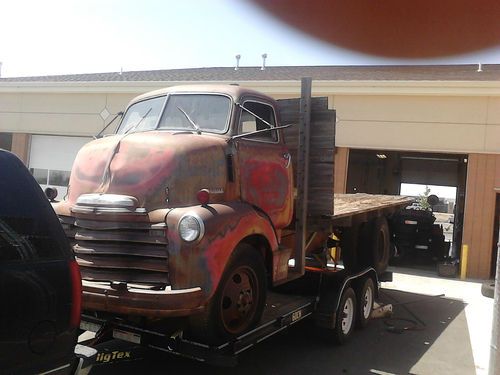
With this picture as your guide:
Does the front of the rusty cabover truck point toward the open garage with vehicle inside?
no

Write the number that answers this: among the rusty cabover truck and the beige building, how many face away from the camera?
0

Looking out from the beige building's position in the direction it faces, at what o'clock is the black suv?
The black suv is roughly at 1 o'clock from the beige building.

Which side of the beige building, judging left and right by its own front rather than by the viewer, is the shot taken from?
front

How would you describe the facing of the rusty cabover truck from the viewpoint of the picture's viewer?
facing the viewer and to the left of the viewer

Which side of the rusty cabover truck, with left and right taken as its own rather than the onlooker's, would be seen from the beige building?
back

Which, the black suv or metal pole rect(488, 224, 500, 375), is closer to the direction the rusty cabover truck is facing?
the black suv

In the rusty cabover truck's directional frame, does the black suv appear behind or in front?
in front

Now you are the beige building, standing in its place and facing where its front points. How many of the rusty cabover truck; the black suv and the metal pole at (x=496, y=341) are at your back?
0

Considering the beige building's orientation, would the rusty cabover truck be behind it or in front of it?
in front
